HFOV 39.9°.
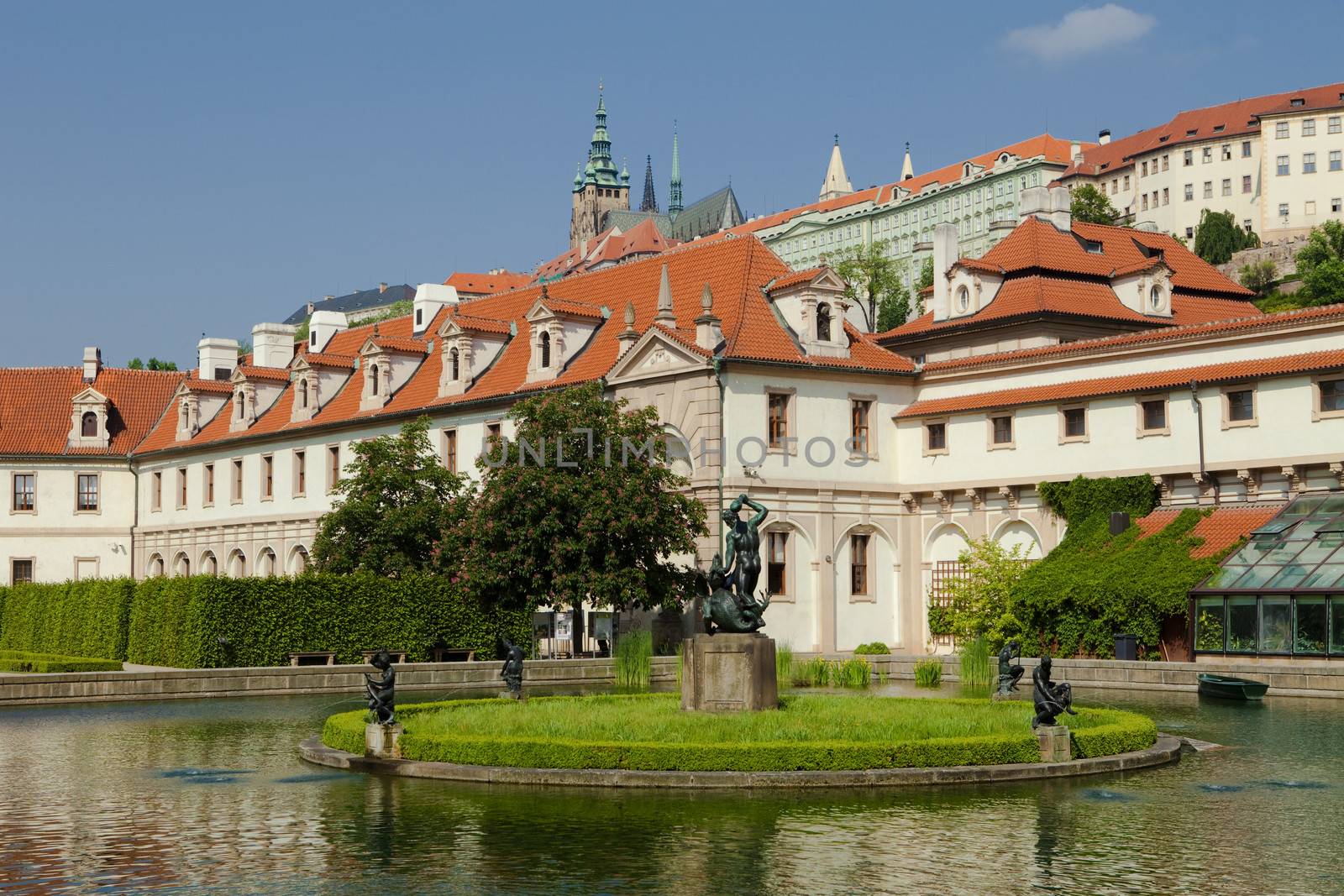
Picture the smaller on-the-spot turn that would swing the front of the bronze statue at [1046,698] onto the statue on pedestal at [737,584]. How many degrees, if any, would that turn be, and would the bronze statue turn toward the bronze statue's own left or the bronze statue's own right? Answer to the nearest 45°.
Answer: approximately 180°

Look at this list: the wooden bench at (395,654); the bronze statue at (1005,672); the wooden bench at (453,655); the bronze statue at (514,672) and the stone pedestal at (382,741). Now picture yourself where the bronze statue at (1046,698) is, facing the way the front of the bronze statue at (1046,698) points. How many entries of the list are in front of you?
0

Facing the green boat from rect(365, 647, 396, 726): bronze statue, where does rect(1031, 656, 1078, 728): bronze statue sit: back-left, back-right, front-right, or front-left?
front-right

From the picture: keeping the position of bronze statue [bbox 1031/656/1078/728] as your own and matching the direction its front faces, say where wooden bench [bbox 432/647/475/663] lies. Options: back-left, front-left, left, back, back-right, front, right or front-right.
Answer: back

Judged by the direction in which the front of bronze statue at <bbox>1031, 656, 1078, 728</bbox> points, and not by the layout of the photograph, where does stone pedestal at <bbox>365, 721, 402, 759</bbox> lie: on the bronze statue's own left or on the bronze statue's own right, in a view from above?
on the bronze statue's own right

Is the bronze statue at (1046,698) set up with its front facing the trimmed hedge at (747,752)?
no

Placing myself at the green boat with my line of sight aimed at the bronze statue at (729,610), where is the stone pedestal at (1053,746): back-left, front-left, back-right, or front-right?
front-left

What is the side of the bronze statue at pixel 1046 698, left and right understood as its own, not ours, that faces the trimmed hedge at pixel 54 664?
back

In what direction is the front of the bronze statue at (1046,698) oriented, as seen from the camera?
facing the viewer and to the right of the viewer

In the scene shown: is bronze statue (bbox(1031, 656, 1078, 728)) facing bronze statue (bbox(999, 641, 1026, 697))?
no

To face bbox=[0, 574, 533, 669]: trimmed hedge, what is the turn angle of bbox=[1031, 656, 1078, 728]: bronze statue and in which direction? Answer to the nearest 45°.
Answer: approximately 180°

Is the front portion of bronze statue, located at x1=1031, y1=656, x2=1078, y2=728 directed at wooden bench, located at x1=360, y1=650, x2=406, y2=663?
no
